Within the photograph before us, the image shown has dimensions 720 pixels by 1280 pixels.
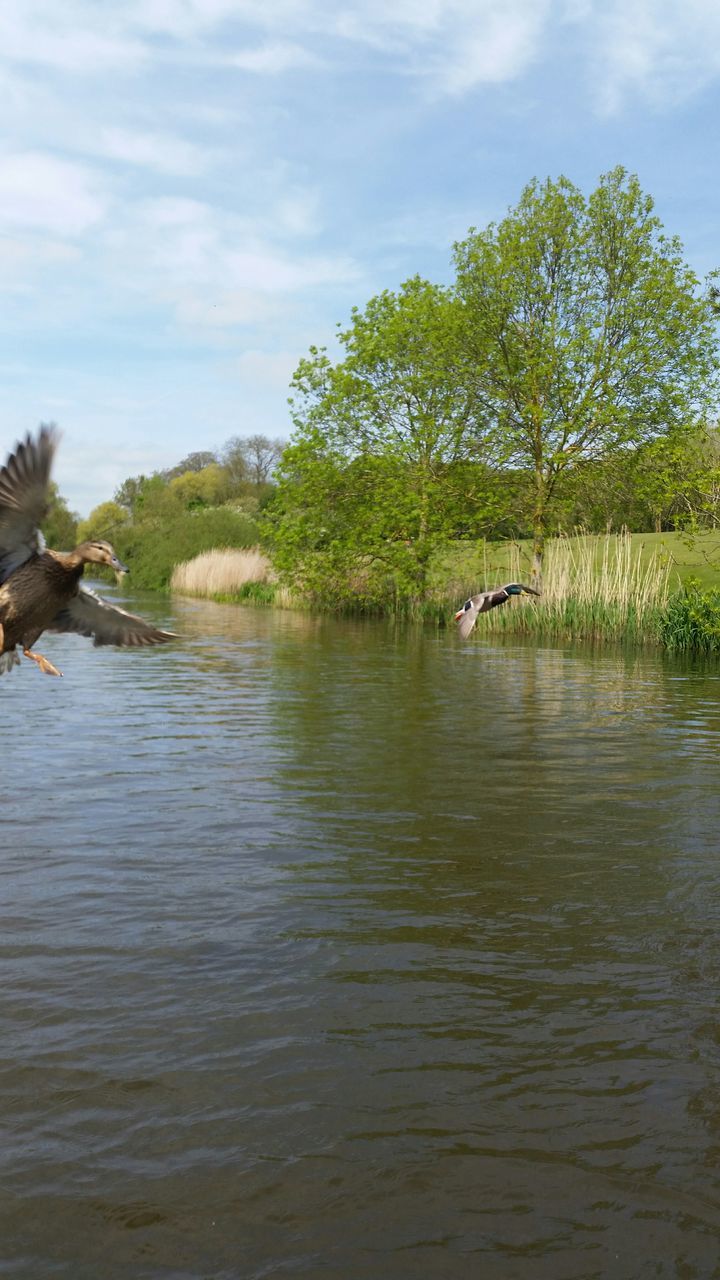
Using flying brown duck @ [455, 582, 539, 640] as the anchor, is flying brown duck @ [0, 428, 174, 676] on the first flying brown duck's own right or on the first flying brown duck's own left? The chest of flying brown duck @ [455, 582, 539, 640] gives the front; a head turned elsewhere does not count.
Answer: on the first flying brown duck's own right

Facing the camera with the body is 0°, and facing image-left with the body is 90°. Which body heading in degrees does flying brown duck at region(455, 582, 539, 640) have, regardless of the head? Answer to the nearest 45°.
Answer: approximately 270°

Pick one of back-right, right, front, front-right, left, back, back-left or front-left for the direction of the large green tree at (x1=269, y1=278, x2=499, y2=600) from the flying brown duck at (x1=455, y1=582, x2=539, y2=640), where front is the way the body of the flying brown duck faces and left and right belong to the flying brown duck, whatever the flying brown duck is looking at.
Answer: left

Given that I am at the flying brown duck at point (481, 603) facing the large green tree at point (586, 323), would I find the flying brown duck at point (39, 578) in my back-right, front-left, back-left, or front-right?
back-left

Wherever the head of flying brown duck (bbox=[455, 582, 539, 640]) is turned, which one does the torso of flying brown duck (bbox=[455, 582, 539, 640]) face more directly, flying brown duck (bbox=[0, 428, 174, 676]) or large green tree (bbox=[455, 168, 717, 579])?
the large green tree

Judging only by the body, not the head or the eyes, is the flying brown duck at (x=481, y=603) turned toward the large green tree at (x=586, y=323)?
no

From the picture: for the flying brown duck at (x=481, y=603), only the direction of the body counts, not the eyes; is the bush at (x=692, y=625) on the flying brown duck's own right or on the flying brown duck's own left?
on the flying brown duck's own left
